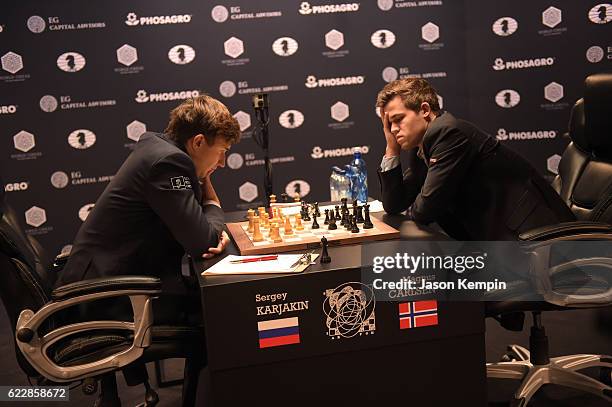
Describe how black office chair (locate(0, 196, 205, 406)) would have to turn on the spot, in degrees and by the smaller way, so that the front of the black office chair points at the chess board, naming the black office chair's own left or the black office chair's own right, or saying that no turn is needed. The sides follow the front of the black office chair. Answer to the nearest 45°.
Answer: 0° — it already faces it

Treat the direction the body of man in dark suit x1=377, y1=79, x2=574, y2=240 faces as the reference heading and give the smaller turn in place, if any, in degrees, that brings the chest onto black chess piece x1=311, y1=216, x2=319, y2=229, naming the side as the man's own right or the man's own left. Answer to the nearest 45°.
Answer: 0° — they already face it

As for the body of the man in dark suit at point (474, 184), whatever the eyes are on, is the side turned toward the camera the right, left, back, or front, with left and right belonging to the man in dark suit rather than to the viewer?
left

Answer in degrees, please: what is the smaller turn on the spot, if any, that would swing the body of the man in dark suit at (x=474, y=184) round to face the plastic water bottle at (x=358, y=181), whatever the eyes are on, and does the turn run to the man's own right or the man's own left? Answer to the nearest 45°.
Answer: approximately 45° to the man's own right

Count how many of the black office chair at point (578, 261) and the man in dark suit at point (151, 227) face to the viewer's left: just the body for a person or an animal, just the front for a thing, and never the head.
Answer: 1

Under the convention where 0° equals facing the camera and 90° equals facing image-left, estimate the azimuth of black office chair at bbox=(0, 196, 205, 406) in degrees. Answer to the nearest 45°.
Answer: approximately 270°

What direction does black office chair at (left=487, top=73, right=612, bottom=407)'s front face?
to the viewer's left

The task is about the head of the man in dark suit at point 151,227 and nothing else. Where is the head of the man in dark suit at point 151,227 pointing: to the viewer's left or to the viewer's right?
to the viewer's right

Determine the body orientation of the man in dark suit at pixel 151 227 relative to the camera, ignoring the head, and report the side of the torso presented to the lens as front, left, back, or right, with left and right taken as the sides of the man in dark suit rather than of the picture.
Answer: right
